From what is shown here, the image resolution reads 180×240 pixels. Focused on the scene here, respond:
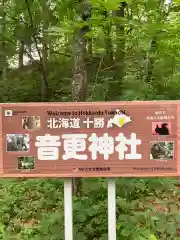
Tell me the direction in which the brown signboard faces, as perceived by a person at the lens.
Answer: facing the viewer

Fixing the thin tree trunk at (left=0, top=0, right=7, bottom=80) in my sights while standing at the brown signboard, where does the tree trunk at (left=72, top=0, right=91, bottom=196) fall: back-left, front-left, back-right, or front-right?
front-right

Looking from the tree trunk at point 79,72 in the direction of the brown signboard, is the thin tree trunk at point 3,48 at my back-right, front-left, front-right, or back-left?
back-right

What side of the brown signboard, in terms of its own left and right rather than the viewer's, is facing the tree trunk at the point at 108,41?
back

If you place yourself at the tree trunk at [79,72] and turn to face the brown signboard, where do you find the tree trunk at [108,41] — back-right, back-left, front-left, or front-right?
back-left

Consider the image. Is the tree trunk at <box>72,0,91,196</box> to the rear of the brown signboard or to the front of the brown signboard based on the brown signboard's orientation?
to the rear

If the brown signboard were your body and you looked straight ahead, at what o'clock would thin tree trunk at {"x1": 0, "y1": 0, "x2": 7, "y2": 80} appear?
The thin tree trunk is roughly at 5 o'clock from the brown signboard.
